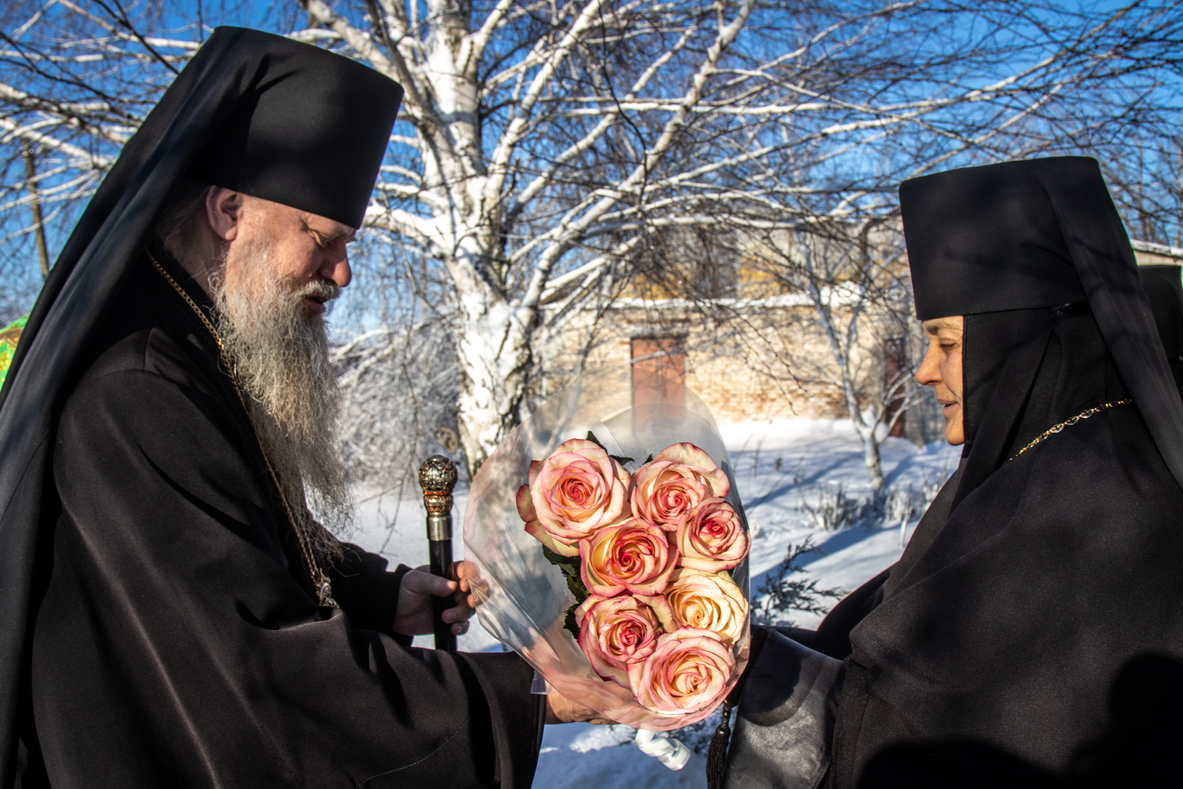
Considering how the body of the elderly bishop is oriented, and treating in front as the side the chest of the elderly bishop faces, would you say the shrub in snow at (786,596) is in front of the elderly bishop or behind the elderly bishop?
in front

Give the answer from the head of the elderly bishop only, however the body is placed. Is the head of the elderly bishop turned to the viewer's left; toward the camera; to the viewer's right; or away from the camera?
to the viewer's right

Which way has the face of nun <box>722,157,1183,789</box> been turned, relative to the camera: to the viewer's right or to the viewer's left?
to the viewer's left

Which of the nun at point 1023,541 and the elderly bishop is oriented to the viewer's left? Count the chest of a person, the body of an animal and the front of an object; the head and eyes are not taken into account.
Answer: the nun

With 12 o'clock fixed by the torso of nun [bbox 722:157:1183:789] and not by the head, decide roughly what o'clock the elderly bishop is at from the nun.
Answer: The elderly bishop is roughly at 11 o'clock from the nun.

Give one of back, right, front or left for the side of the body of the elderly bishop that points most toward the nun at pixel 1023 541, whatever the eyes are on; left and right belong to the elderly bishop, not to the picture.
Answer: front

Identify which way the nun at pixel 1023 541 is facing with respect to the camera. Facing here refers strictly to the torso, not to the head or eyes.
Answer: to the viewer's left

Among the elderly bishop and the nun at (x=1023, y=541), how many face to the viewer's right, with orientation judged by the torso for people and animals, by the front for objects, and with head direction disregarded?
1

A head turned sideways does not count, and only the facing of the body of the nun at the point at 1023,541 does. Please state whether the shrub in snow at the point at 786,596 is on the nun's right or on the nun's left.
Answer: on the nun's right

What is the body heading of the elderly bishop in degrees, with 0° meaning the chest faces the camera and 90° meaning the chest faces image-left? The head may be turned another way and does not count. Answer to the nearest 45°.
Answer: approximately 270°

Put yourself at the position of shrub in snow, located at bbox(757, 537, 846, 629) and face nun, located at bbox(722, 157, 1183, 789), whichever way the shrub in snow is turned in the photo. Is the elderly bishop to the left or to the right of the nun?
right

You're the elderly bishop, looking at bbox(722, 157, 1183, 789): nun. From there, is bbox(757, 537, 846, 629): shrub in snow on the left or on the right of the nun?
left
